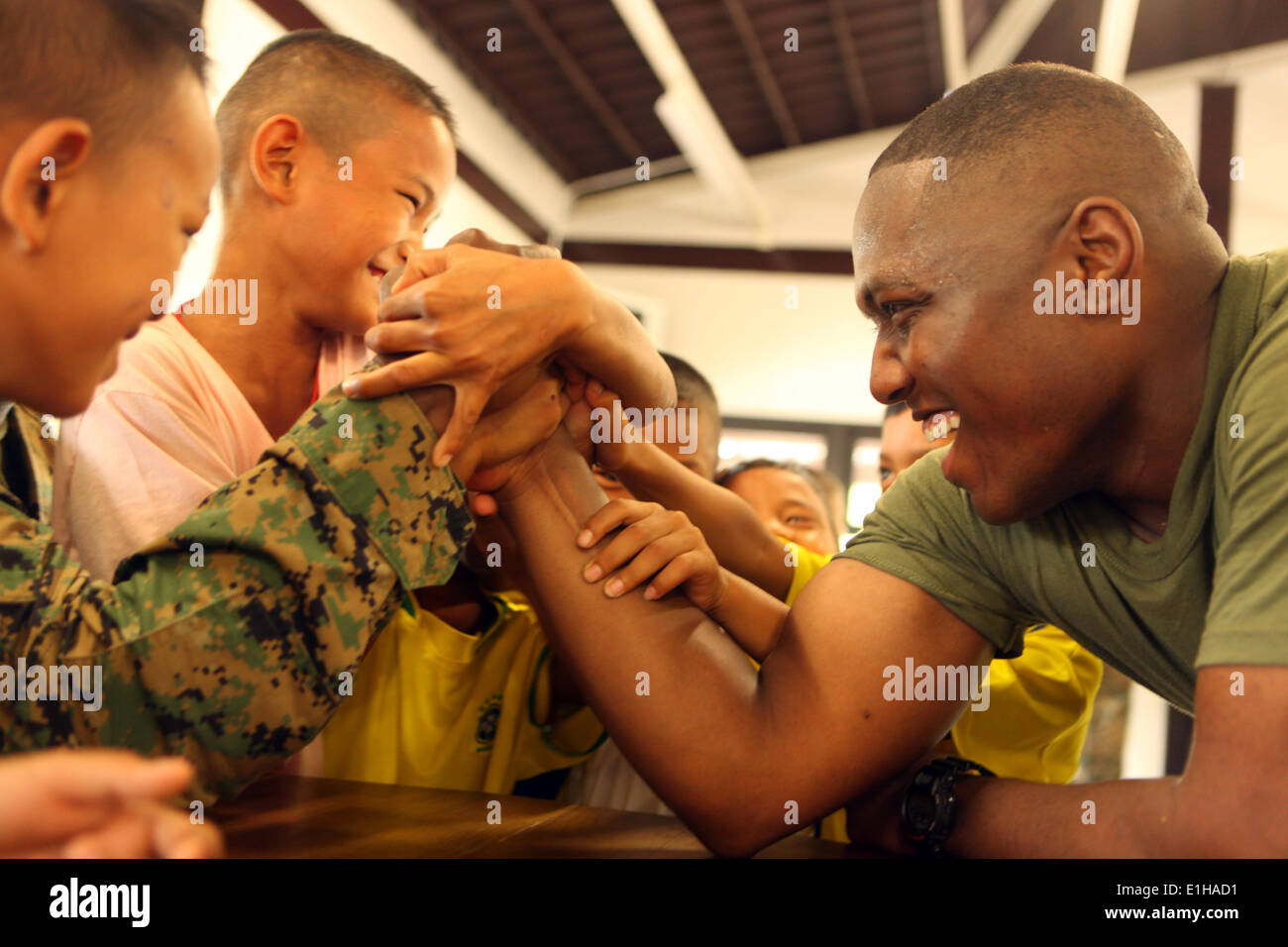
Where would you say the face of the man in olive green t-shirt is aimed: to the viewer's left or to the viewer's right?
to the viewer's left

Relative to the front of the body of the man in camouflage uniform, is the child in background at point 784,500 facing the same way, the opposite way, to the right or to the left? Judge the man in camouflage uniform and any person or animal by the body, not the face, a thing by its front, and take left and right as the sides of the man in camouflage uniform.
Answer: to the right

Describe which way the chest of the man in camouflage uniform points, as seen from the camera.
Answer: to the viewer's right

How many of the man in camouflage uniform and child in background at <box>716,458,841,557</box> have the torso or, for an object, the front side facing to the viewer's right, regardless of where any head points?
1

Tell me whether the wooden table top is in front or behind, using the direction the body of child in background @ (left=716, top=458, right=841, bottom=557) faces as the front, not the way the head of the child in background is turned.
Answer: in front
